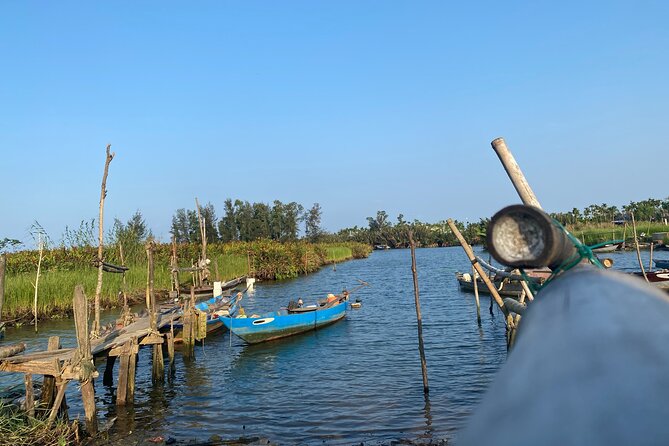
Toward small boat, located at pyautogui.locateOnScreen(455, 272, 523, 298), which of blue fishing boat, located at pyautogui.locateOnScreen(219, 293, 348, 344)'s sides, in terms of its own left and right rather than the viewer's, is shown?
back

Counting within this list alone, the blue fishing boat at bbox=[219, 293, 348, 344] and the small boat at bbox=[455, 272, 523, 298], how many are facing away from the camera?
0

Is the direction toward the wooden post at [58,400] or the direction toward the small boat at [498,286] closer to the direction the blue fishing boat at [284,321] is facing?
the wooden post

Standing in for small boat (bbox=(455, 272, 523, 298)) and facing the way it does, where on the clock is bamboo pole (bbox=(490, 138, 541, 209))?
The bamboo pole is roughly at 9 o'clock from the small boat.

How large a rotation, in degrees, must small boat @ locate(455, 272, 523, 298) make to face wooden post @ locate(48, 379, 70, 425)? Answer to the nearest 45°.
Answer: approximately 90° to its left

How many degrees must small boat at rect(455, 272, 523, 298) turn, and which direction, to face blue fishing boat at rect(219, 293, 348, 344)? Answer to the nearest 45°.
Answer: approximately 45° to its left

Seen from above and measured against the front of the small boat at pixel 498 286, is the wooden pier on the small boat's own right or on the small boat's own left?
on the small boat's own left

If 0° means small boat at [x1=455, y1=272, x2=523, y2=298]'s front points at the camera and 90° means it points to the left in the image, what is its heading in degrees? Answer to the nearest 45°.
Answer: approximately 90°

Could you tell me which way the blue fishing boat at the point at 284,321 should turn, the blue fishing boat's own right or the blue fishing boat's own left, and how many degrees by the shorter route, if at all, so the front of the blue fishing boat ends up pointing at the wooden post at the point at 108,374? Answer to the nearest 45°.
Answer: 0° — it already faces it
